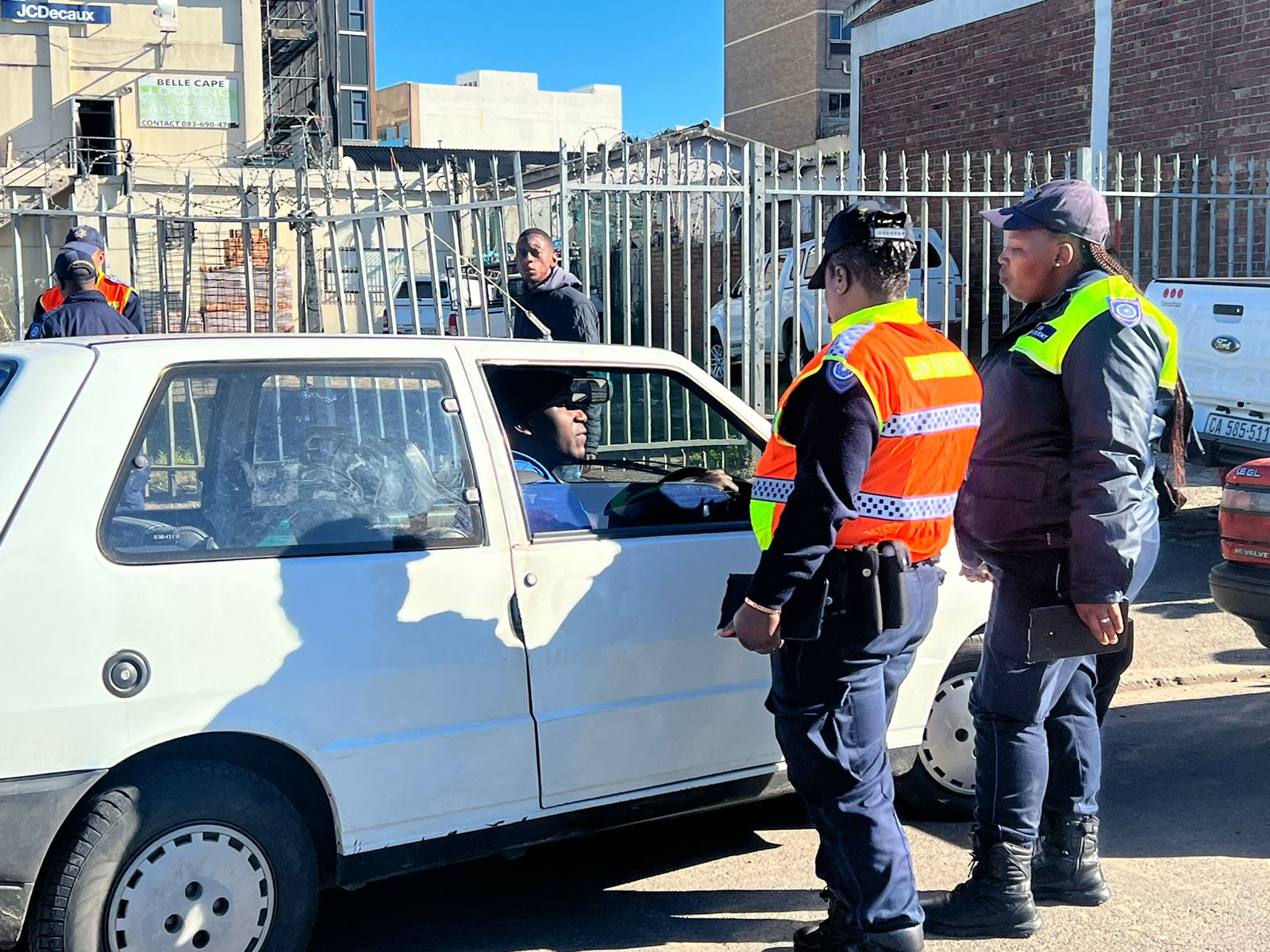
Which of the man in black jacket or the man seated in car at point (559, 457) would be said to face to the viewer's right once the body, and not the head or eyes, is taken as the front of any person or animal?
the man seated in car

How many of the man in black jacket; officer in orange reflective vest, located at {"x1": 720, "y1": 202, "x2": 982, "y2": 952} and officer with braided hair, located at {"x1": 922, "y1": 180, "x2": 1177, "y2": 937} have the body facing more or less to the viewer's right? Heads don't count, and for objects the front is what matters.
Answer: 0

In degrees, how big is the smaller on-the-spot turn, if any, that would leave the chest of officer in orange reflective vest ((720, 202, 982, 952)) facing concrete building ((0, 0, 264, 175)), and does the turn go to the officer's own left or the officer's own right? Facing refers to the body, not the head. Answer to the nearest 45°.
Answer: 0° — they already face it

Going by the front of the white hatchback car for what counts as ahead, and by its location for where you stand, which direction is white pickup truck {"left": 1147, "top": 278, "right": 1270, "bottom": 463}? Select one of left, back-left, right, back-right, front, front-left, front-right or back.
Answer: front

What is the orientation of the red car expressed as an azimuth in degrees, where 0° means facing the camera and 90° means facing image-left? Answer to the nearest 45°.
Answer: approximately 225°

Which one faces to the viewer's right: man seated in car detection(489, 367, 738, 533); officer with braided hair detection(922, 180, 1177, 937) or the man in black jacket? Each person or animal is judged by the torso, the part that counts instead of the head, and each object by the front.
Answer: the man seated in car

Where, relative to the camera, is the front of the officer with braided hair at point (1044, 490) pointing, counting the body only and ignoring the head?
to the viewer's left

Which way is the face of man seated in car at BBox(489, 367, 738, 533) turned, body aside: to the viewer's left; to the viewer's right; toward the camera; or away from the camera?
to the viewer's right

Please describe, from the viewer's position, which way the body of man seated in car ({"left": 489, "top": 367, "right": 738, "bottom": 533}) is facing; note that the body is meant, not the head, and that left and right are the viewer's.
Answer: facing to the right of the viewer

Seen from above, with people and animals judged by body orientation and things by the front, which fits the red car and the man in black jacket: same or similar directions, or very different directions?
very different directions

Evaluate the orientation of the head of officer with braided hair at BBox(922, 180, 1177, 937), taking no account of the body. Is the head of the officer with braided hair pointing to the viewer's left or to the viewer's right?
to the viewer's left

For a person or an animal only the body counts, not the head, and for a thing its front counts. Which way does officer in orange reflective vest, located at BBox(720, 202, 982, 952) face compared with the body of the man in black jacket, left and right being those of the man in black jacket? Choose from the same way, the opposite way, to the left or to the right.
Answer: to the right

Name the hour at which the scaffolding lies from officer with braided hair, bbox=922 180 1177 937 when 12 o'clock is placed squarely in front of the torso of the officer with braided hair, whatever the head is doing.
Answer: The scaffolding is roughly at 2 o'clock from the officer with braided hair.

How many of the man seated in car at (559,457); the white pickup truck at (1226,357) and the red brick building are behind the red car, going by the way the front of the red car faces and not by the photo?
1

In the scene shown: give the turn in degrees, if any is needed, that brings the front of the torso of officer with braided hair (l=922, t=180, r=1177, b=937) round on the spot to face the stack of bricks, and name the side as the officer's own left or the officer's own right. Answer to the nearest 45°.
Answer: approximately 45° to the officer's own right

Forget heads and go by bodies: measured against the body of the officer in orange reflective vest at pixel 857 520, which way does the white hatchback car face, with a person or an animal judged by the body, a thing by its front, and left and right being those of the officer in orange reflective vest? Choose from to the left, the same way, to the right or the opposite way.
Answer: to the right

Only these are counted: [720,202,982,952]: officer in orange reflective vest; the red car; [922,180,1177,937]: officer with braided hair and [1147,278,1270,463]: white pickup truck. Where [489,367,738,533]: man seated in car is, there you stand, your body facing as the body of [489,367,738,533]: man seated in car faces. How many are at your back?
0

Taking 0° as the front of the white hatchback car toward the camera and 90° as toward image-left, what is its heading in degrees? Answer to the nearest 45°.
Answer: approximately 225°
